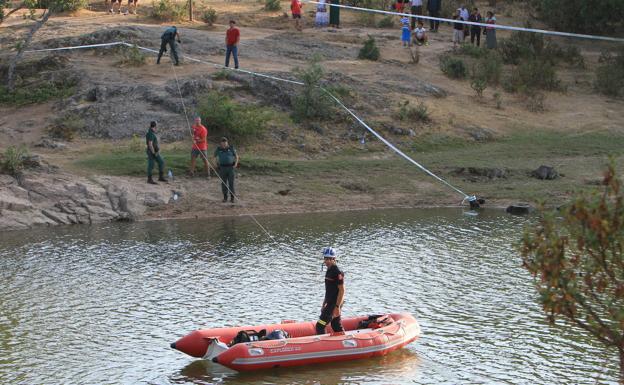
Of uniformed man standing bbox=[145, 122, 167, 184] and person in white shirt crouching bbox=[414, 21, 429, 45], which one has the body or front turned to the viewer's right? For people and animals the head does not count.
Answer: the uniformed man standing

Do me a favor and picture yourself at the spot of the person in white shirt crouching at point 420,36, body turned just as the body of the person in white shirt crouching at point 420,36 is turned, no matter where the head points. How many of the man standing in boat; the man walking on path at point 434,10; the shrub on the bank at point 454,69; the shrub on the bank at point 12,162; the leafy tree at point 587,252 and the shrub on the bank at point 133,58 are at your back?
1

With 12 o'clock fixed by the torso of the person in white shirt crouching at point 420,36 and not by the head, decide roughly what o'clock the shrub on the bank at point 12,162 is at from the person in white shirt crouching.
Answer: The shrub on the bank is roughly at 1 o'clock from the person in white shirt crouching.

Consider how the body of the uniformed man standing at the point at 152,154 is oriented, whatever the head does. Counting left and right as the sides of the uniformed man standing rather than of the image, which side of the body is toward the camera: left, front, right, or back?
right

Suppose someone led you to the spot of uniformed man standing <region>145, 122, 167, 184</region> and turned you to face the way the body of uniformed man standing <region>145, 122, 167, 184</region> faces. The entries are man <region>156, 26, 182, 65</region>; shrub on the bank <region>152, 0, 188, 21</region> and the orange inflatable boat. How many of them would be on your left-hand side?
2

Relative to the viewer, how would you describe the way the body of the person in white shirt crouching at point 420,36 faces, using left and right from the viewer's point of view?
facing the viewer

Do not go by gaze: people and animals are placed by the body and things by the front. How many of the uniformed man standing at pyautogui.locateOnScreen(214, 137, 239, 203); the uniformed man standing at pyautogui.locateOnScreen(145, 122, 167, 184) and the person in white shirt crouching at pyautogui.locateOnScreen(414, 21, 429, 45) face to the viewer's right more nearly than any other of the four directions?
1

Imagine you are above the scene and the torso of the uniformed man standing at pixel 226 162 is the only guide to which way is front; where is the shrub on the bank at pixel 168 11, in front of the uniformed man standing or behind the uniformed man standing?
behind

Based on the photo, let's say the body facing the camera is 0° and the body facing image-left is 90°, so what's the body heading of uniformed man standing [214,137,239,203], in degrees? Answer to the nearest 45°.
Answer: approximately 0°

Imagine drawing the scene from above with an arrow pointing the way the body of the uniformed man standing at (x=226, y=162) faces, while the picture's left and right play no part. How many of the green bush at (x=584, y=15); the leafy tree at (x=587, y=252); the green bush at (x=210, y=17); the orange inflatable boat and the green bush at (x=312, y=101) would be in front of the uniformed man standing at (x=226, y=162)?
2

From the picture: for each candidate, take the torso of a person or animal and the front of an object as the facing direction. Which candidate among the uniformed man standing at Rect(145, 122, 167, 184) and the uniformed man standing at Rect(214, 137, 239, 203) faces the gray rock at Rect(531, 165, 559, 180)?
the uniformed man standing at Rect(145, 122, 167, 184)

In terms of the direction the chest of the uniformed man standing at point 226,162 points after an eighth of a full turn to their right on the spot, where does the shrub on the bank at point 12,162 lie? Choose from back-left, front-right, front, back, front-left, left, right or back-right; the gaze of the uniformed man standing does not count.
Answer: front-right

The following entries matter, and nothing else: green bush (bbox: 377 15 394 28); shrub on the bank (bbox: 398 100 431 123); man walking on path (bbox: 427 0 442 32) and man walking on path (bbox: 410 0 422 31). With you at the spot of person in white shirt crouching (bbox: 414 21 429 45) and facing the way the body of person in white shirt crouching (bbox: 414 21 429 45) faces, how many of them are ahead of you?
1

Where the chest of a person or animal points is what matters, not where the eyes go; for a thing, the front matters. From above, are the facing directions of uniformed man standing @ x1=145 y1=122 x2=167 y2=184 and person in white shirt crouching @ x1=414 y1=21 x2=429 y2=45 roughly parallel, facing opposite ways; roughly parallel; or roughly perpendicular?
roughly perpendicular

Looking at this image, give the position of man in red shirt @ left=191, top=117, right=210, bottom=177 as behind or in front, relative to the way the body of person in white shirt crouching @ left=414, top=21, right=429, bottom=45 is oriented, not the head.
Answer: in front

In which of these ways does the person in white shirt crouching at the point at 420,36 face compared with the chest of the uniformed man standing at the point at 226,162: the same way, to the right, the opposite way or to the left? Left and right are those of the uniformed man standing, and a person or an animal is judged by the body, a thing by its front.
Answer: the same way

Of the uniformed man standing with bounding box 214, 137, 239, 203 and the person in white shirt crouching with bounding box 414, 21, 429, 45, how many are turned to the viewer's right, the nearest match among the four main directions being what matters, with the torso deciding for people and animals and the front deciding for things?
0

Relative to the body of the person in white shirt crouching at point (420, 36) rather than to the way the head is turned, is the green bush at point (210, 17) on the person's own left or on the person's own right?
on the person's own right
